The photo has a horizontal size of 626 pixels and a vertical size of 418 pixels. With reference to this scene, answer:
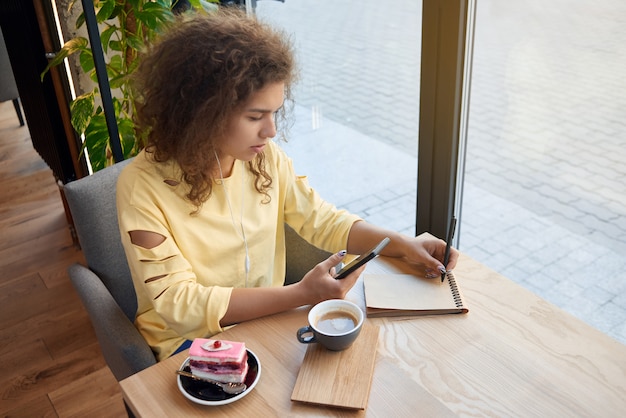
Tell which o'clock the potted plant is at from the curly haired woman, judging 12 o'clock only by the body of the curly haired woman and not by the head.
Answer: The potted plant is roughly at 7 o'clock from the curly haired woman.

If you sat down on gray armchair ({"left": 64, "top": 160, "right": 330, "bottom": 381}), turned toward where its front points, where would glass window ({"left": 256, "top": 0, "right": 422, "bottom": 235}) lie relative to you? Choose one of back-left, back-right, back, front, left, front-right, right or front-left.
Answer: left

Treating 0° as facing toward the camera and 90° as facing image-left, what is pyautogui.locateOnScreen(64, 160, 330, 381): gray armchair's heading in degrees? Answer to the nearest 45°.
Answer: approximately 315°

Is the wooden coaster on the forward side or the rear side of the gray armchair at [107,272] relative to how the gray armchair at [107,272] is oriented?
on the forward side

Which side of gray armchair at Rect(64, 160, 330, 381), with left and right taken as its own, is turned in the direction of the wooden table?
front

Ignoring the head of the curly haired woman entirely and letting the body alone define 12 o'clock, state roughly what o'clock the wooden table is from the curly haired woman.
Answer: The wooden table is roughly at 12 o'clock from the curly haired woman.

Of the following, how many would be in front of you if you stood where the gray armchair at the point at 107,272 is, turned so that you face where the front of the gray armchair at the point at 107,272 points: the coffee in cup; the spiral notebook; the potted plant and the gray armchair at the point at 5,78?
2

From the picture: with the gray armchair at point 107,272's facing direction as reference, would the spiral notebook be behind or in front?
in front

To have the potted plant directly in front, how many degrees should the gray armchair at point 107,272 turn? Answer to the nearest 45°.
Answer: approximately 135° to its left

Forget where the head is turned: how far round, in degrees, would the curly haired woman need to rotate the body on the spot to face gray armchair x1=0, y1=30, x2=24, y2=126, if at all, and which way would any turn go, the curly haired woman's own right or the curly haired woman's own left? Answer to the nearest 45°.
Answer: approximately 180°

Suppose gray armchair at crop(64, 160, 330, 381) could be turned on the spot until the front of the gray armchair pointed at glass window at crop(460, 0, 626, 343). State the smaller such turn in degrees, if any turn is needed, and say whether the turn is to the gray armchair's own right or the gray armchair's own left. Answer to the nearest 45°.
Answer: approximately 45° to the gray armchair's own left

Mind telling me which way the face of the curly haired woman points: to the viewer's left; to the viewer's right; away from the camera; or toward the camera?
to the viewer's right

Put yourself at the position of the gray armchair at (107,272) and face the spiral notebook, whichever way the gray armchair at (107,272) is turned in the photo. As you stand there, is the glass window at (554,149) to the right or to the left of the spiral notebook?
left

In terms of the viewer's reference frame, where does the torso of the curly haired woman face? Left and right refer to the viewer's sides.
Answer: facing the viewer and to the right of the viewer
